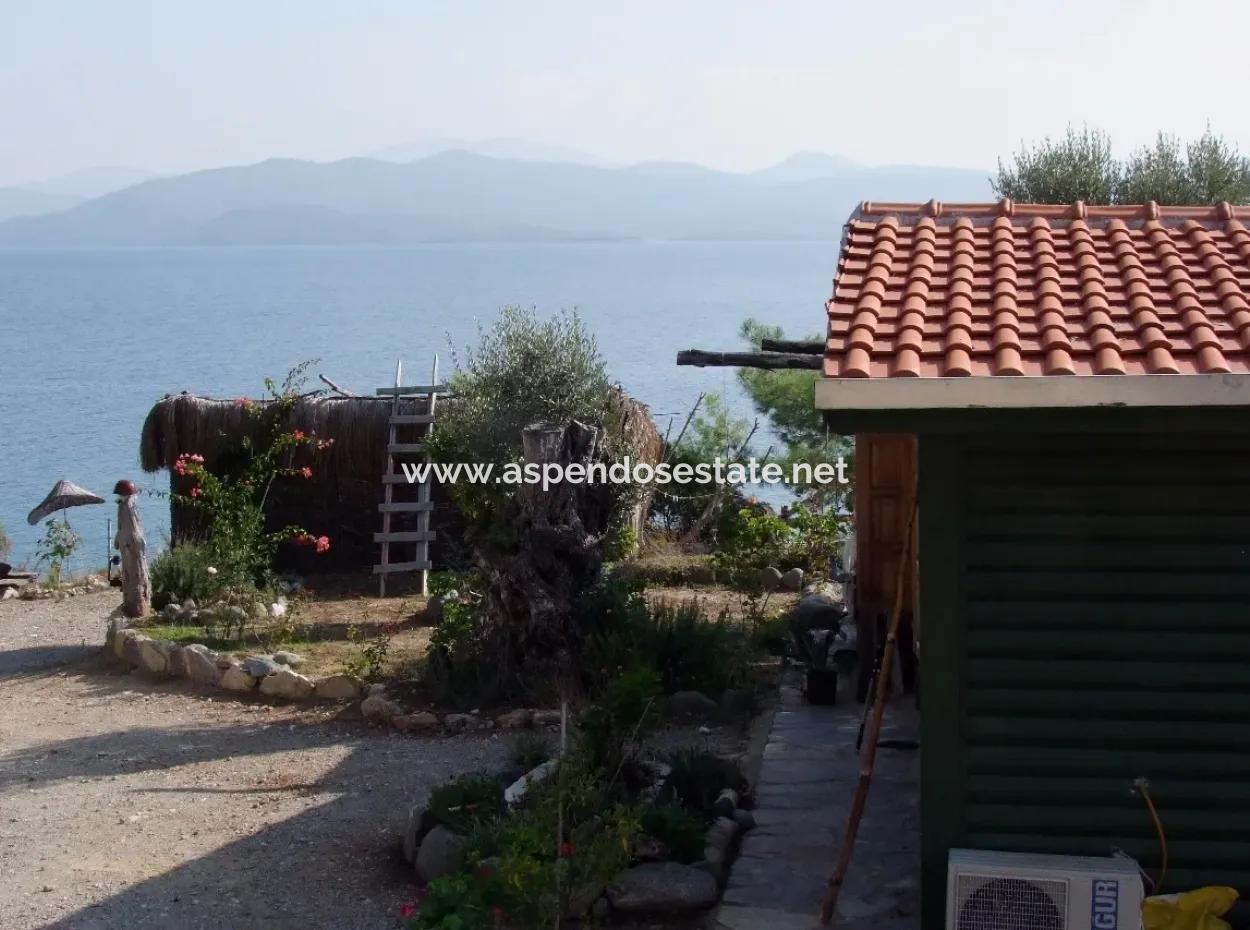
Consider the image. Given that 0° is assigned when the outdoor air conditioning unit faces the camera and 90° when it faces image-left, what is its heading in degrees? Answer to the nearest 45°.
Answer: approximately 0°

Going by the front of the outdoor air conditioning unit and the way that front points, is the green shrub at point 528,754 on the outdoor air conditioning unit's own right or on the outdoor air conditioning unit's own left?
on the outdoor air conditioning unit's own right

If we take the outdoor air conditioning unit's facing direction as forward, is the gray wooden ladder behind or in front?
behind

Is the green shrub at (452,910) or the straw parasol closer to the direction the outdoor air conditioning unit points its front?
the green shrub

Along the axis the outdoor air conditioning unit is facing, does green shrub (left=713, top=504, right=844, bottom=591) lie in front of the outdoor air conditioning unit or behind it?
behind

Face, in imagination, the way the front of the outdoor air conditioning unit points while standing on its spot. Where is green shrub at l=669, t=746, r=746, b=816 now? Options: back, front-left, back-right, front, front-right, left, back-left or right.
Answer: back-right

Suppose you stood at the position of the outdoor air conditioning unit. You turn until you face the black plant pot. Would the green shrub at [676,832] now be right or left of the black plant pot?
left

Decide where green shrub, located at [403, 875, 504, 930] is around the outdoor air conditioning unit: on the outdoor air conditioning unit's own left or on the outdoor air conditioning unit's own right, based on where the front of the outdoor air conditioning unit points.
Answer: on the outdoor air conditioning unit's own right

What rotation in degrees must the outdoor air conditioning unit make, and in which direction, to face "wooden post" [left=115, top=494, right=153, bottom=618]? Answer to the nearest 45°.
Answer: approximately 135° to its right

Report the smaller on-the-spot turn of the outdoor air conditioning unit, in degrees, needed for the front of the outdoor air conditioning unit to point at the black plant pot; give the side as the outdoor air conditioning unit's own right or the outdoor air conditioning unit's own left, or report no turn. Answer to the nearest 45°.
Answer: approximately 180°
